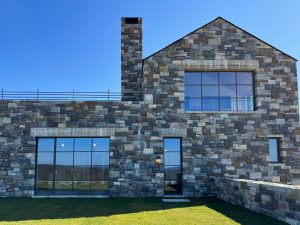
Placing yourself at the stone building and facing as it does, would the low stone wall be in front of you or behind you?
in front

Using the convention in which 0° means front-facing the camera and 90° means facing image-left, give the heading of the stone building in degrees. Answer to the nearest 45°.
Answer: approximately 0°
